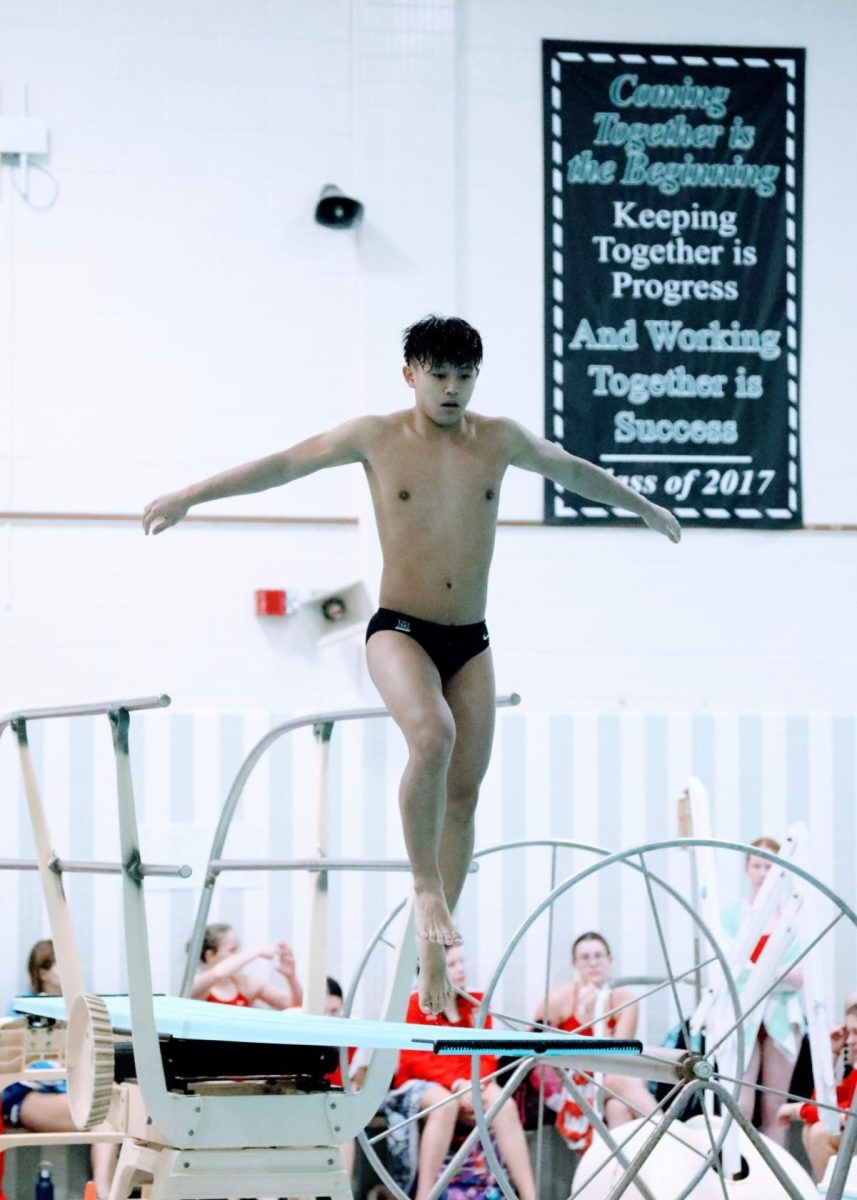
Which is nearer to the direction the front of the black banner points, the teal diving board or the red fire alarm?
the teal diving board

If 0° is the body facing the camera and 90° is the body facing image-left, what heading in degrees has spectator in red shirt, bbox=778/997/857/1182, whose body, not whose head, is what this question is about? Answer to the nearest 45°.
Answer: approximately 45°

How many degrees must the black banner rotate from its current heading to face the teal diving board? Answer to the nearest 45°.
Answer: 0° — it already faces it
